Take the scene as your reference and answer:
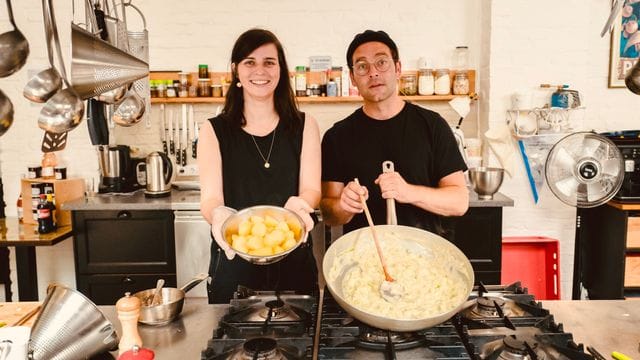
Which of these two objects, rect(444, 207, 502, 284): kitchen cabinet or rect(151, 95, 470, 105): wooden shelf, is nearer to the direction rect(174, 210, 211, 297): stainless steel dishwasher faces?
the kitchen cabinet

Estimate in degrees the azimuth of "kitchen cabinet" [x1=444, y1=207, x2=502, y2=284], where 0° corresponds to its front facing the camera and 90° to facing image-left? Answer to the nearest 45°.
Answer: approximately 0°

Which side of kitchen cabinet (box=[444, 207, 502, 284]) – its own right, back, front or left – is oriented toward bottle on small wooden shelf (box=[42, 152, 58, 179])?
right

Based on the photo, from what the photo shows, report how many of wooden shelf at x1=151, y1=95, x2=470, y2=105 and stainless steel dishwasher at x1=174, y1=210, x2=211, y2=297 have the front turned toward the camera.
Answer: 2

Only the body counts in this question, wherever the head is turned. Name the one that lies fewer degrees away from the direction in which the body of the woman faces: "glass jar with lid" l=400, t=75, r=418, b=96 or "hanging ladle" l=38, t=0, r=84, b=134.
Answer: the hanging ladle

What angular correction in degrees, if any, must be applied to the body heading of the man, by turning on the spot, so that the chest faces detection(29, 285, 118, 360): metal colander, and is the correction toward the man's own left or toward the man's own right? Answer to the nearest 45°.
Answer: approximately 45° to the man's own right

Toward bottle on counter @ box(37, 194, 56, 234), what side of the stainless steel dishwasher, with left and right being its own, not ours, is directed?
right

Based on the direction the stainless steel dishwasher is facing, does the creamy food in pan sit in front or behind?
in front

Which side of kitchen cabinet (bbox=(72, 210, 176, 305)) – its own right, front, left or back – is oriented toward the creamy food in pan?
front

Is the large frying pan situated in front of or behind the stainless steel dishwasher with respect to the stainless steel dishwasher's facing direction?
in front

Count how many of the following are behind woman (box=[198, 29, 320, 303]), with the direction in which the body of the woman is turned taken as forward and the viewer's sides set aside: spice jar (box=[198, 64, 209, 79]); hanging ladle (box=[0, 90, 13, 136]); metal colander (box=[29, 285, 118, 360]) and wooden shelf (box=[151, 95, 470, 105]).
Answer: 2
